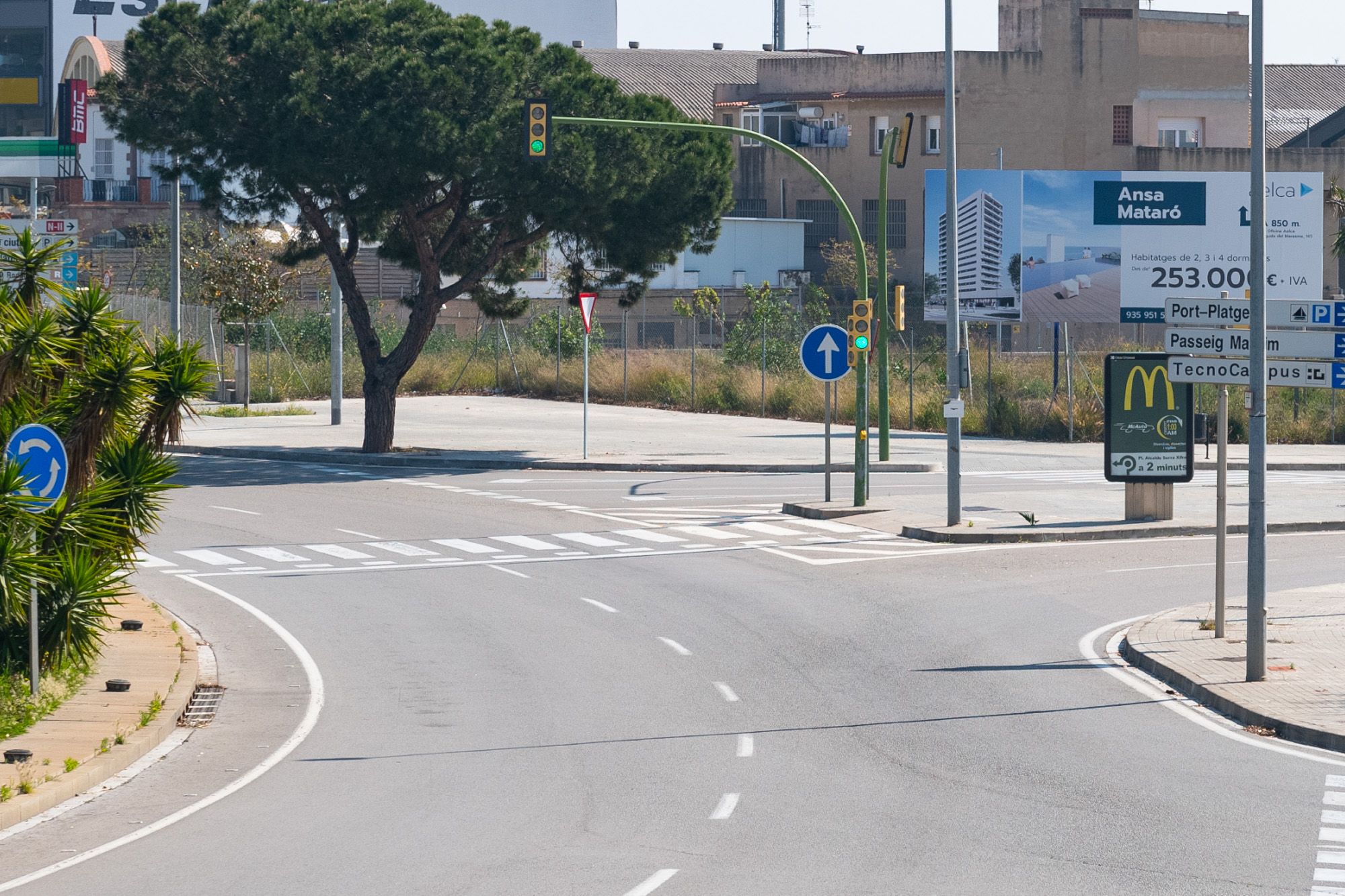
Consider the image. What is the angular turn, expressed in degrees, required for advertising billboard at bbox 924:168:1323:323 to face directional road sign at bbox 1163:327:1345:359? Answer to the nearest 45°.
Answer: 0° — it already faces it

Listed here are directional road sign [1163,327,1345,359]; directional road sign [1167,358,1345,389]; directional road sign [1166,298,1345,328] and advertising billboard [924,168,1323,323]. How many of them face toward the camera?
4

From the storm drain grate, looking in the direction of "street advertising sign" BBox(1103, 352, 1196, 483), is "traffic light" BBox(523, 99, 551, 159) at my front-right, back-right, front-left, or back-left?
front-left

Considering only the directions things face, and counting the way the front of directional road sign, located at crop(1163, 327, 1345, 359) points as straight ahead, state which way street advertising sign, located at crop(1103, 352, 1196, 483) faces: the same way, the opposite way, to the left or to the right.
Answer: the same way

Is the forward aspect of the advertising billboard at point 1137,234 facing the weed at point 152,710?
yes

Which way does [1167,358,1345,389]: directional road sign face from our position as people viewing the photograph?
facing the viewer

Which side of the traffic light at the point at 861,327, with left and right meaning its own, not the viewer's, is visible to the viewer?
front

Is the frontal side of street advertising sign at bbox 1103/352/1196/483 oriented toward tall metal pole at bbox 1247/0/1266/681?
yes

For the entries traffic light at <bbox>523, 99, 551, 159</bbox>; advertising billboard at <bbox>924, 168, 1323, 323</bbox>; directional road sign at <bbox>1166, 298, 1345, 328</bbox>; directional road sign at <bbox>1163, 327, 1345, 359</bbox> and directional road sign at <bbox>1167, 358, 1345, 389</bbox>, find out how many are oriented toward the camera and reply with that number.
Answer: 5

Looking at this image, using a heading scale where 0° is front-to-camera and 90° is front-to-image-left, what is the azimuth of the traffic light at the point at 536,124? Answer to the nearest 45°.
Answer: approximately 0°

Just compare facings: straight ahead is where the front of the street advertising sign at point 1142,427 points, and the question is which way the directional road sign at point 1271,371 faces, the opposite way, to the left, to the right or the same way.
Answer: the same way

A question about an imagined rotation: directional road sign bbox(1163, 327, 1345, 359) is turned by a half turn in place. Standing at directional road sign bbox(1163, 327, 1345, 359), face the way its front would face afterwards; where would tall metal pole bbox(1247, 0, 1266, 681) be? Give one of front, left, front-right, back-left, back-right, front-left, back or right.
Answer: back

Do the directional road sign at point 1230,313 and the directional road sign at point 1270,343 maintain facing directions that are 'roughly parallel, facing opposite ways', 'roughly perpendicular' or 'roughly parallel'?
roughly parallel

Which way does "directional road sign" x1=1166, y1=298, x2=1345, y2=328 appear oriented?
toward the camera

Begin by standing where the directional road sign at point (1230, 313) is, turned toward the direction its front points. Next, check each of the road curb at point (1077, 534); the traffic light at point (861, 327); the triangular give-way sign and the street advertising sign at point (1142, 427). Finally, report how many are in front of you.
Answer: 0

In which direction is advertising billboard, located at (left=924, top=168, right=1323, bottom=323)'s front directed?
toward the camera
